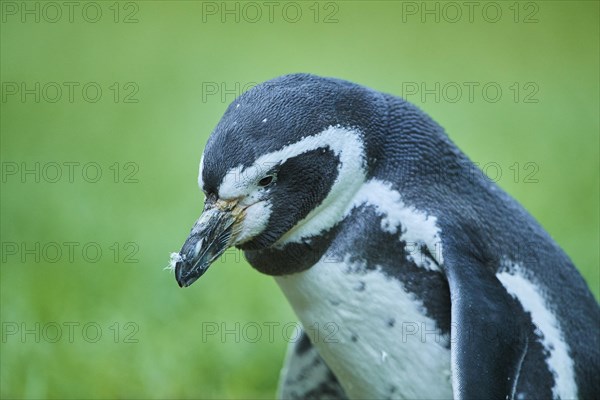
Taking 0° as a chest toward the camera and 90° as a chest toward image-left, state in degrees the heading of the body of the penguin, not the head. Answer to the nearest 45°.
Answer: approximately 45°
